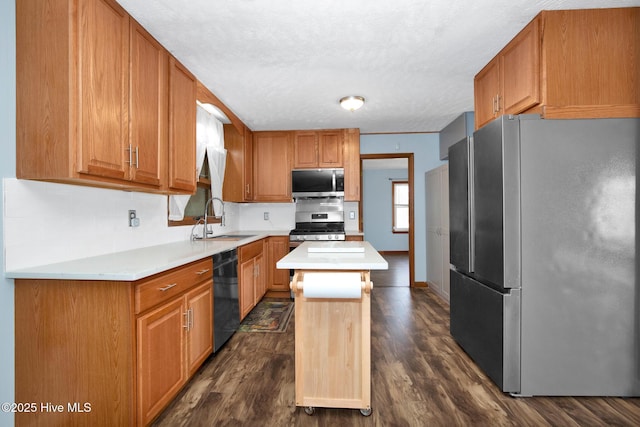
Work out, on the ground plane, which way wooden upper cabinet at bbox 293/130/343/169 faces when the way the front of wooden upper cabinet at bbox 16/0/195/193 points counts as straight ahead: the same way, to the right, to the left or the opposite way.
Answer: to the right

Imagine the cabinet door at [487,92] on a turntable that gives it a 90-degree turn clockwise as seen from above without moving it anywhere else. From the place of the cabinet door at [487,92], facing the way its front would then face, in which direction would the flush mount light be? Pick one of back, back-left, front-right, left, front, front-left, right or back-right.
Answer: front-left

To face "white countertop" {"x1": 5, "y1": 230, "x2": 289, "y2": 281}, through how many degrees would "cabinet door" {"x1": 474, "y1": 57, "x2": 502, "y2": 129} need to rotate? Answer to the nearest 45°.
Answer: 0° — it already faces it

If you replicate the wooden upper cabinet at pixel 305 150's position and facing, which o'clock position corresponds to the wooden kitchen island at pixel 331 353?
The wooden kitchen island is roughly at 12 o'clock from the wooden upper cabinet.

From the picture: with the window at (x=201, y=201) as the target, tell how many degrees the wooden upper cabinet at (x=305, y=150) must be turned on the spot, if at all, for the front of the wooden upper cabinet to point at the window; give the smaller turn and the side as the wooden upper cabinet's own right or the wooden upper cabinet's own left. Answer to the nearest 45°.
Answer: approximately 45° to the wooden upper cabinet's own right

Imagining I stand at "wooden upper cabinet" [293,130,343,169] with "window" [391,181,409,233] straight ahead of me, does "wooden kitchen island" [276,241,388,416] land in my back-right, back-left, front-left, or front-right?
back-right

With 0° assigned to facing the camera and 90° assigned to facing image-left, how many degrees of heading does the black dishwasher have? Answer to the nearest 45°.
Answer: approximately 270°

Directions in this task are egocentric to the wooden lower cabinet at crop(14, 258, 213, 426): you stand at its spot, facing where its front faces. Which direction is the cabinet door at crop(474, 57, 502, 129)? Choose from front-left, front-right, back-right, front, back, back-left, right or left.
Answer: front-left

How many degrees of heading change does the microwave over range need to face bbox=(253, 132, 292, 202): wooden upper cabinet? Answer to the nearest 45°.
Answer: approximately 90° to its right

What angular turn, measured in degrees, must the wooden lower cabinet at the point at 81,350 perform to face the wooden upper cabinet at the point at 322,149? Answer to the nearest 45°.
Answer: approximately 90° to its left
